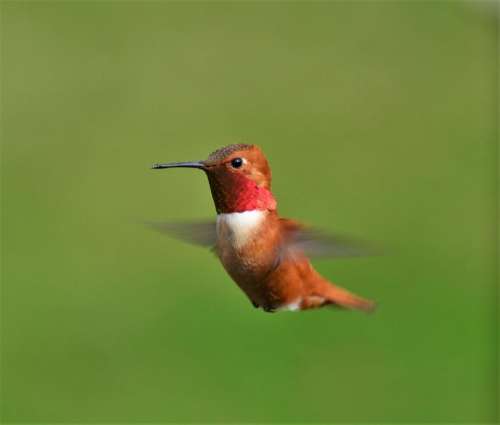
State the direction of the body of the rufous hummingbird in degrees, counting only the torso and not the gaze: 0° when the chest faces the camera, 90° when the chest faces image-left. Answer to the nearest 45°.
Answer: approximately 45°
